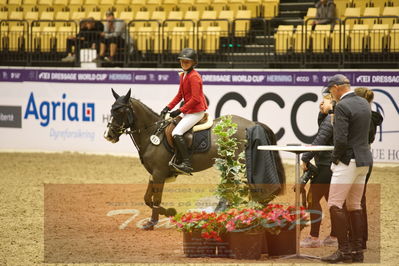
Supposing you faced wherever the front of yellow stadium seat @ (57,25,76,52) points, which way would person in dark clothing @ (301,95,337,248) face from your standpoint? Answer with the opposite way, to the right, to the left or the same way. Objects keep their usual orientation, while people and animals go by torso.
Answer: to the right

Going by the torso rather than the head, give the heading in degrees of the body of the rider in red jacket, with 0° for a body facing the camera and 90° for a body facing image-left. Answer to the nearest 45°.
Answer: approximately 45°

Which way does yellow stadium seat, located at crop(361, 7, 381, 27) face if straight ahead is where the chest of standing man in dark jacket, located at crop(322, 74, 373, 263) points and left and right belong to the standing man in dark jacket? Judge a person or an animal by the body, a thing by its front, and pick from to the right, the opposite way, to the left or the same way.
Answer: to the left

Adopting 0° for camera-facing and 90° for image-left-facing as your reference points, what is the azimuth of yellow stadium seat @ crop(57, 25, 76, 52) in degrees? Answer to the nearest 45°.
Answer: approximately 0°

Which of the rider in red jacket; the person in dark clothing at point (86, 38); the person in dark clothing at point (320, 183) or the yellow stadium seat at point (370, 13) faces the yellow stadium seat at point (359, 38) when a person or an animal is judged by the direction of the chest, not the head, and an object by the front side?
the yellow stadium seat at point (370, 13)

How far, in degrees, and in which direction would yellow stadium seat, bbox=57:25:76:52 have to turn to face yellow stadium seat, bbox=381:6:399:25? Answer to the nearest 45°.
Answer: approximately 45° to its left

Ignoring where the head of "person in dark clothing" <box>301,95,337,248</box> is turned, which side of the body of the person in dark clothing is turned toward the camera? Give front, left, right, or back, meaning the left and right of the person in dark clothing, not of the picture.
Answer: left

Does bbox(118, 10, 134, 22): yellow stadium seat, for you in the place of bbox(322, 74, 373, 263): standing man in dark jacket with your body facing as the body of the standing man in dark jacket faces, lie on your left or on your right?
on your right

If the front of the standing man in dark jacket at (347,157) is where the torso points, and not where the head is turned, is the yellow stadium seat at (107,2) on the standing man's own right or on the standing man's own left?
on the standing man's own right

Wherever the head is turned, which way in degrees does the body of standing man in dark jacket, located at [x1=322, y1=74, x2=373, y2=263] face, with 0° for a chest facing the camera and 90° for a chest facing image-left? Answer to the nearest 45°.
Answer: approximately 90°

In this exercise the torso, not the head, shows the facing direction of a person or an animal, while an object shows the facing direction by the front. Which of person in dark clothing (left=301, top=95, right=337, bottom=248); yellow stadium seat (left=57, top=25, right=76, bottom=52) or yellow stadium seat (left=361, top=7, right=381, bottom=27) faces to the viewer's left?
the person in dark clothing
